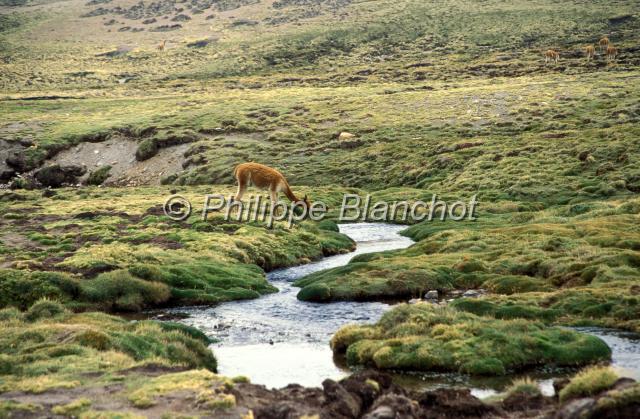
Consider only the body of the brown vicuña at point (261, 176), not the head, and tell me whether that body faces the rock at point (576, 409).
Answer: no

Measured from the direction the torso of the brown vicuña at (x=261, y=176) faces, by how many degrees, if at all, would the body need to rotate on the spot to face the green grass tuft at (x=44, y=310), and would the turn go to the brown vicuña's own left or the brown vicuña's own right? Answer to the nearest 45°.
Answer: approximately 90° to the brown vicuña's own right

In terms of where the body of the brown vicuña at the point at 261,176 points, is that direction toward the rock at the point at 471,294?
no

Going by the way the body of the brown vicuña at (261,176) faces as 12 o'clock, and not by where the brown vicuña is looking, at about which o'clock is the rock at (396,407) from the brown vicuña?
The rock is roughly at 3 o'clock from the brown vicuña.

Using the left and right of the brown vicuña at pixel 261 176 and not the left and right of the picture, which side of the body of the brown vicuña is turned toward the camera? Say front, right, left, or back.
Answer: right

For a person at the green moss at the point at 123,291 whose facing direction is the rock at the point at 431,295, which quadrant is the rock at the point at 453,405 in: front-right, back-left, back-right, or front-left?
front-right

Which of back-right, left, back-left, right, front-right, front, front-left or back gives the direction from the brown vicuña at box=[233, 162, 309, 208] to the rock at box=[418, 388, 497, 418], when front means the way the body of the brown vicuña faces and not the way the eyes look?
right

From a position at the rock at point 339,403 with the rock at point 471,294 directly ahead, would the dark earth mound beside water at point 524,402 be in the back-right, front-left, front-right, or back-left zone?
front-right

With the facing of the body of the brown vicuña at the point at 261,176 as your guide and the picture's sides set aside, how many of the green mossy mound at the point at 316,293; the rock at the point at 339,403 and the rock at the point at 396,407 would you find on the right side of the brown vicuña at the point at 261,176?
3

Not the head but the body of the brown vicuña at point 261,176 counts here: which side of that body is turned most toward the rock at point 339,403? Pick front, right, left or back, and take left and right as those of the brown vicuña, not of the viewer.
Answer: right

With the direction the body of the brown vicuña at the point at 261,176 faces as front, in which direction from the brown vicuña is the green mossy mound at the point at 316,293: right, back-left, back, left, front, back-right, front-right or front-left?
right

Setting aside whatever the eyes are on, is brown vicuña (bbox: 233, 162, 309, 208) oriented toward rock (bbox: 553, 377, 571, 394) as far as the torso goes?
no

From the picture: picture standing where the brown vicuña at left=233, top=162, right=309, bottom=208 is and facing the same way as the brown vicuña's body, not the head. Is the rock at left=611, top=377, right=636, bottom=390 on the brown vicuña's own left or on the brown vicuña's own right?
on the brown vicuña's own right

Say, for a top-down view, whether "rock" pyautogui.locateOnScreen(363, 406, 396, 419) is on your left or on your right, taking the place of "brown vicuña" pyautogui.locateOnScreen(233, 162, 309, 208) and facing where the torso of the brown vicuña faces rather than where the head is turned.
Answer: on your right

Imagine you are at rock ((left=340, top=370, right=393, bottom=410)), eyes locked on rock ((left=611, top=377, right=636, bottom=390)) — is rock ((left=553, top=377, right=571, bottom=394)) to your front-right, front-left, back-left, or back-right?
front-left

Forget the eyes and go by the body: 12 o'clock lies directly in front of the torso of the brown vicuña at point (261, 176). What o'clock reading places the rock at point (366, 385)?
The rock is roughly at 3 o'clock from the brown vicuña.
